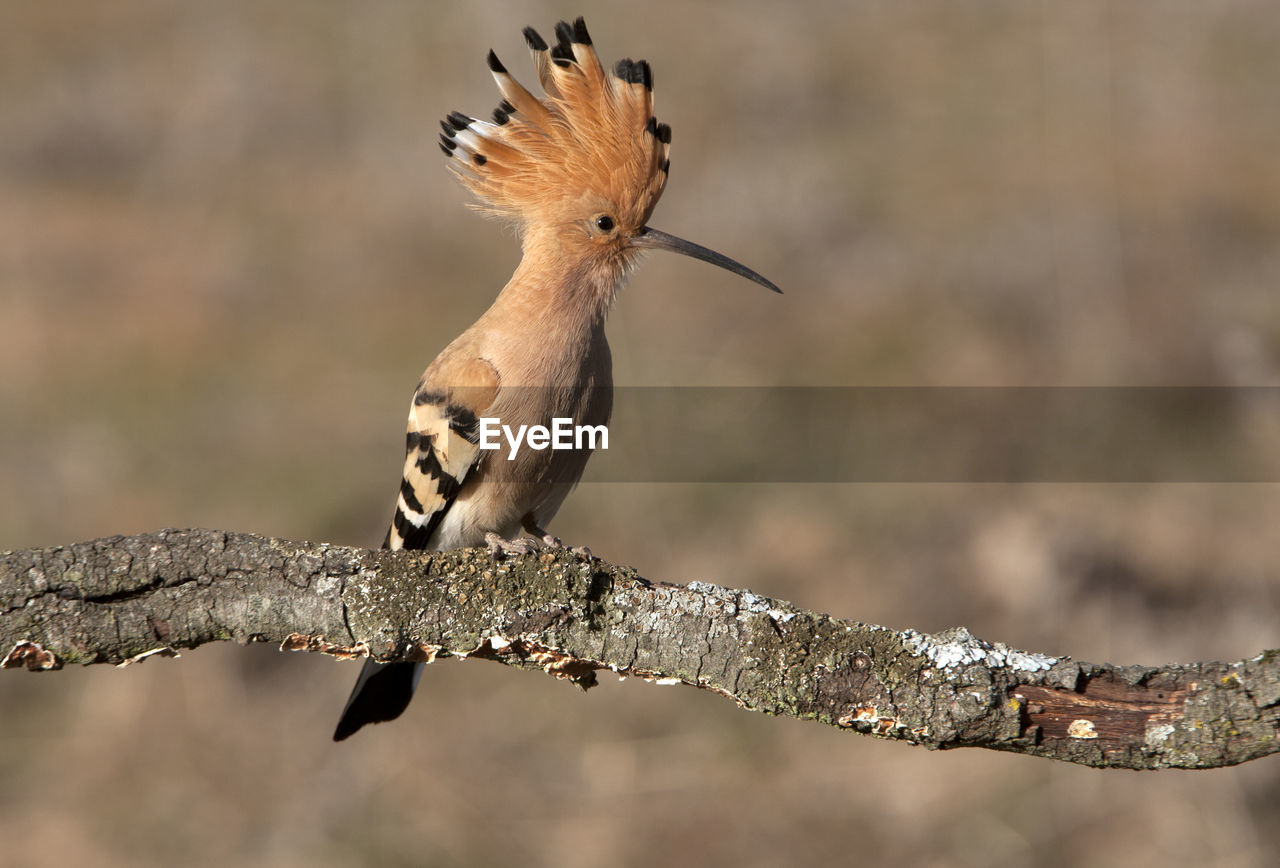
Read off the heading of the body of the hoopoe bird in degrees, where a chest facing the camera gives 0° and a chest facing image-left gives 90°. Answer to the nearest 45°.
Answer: approximately 315°
